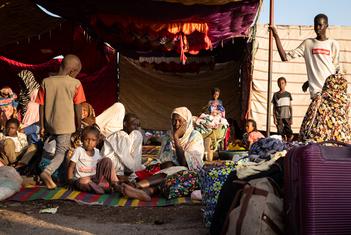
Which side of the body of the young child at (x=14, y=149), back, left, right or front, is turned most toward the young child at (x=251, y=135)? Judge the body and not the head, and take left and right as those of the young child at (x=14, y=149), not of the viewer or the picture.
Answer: left

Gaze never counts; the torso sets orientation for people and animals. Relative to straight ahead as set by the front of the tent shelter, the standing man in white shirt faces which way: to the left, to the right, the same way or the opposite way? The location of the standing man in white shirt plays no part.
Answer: the same way

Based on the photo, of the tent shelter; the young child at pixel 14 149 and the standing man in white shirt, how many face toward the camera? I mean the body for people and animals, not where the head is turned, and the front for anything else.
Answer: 3

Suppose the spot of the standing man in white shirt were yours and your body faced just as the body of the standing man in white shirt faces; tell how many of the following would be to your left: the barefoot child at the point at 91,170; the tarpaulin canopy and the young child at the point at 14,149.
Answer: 0

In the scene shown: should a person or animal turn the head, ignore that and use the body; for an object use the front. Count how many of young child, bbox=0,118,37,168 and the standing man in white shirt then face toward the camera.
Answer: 2

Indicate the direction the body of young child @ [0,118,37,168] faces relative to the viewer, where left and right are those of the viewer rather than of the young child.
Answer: facing the viewer

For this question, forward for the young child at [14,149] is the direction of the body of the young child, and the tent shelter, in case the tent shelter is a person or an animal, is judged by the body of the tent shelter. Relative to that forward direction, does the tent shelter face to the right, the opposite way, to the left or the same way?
the same way

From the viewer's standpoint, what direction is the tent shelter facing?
toward the camera

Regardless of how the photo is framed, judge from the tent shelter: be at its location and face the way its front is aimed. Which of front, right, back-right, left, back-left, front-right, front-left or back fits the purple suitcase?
front

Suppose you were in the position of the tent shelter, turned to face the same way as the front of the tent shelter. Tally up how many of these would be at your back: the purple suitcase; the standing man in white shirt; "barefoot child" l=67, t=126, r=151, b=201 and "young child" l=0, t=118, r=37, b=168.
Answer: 0

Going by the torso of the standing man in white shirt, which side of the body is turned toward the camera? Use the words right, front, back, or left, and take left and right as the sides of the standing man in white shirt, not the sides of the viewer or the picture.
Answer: front

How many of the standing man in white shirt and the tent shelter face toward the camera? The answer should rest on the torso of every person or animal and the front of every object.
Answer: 2

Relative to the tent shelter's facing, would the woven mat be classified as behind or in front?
in front

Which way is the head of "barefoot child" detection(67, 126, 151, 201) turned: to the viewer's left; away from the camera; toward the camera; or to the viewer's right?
toward the camera
